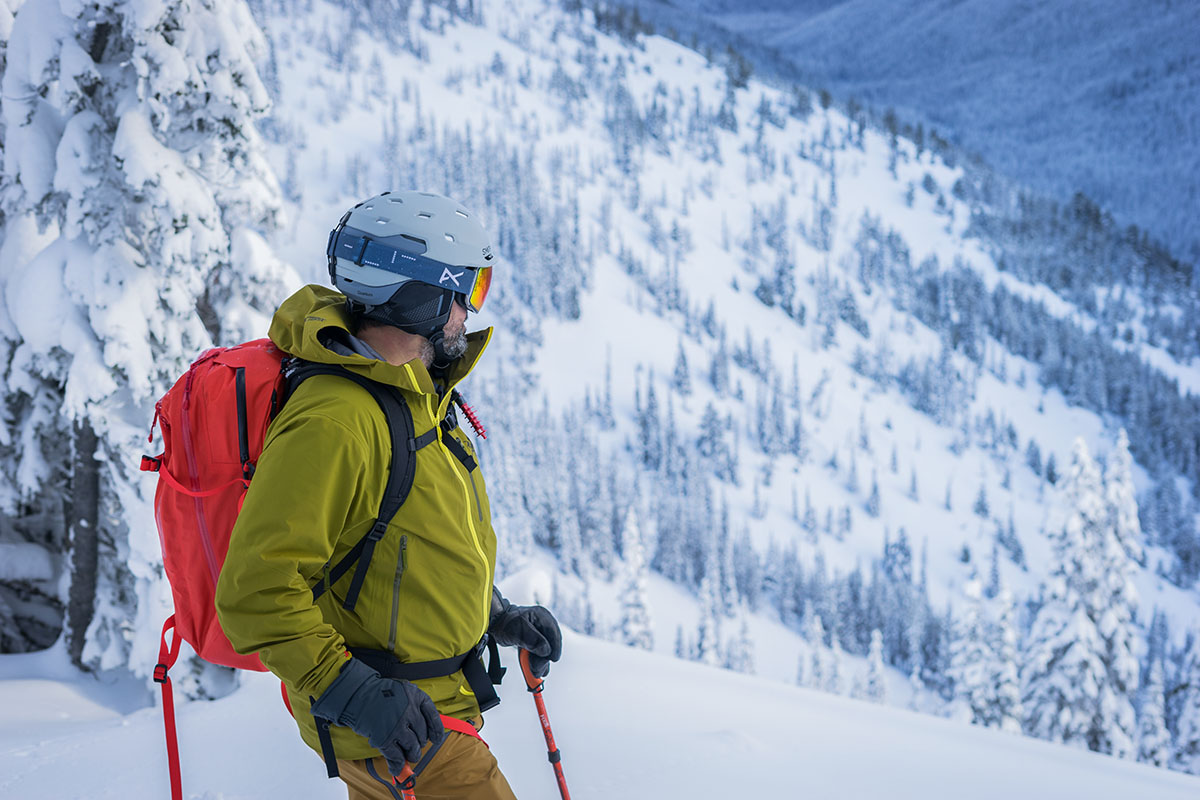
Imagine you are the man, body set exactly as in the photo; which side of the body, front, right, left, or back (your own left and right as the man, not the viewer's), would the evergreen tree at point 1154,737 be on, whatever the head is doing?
left

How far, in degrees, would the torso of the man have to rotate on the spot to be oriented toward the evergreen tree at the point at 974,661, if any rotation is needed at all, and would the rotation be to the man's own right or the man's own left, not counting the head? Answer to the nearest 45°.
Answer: approximately 90° to the man's own left

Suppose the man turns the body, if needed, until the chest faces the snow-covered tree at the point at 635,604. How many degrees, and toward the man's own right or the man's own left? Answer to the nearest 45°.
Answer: approximately 135° to the man's own left

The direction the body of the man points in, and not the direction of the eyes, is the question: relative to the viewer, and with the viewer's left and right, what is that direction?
facing the viewer and to the right of the viewer

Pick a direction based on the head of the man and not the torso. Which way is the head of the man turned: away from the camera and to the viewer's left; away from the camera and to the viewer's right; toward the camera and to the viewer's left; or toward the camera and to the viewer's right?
away from the camera and to the viewer's right
